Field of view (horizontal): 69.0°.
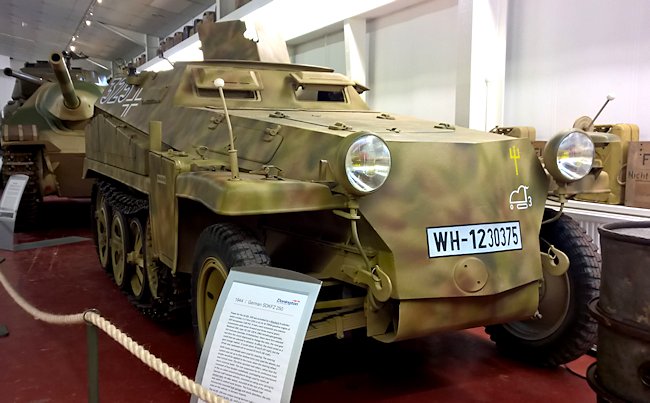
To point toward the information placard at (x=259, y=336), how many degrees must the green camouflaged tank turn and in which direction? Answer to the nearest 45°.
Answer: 0° — it already faces it

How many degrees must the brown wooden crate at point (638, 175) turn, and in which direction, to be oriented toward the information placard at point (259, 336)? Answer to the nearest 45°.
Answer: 0° — it already faces it

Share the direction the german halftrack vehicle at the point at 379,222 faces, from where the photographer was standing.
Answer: facing the viewer and to the right of the viewer

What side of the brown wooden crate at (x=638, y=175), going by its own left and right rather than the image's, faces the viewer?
front

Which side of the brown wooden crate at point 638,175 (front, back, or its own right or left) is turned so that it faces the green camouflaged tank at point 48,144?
right

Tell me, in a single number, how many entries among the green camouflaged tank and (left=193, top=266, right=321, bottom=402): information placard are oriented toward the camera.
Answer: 2

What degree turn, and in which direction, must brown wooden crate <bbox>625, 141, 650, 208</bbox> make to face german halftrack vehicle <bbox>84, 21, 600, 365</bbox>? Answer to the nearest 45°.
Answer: approximately 45° to its right

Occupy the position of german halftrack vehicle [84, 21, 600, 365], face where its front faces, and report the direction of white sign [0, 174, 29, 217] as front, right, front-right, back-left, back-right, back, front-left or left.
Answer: back

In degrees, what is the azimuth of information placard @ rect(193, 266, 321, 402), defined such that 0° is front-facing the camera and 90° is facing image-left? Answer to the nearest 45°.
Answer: approximately 0°

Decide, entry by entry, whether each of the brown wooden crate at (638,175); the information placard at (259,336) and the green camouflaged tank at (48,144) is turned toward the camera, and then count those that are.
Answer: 3

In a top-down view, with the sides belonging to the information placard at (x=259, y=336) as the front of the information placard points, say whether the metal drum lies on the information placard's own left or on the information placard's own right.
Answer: on the information placard's own left

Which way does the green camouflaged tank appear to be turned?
toward the camera

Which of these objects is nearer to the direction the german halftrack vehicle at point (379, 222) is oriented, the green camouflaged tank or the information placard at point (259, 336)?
the information placard

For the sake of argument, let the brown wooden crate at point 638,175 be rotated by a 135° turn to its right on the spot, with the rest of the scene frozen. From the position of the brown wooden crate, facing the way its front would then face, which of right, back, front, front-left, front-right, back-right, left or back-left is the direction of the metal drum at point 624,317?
back-left

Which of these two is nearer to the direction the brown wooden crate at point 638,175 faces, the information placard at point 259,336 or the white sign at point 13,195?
the information placard
